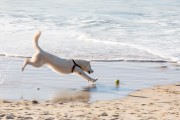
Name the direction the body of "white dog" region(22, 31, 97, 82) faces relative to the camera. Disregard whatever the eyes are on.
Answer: to the viewer's right
